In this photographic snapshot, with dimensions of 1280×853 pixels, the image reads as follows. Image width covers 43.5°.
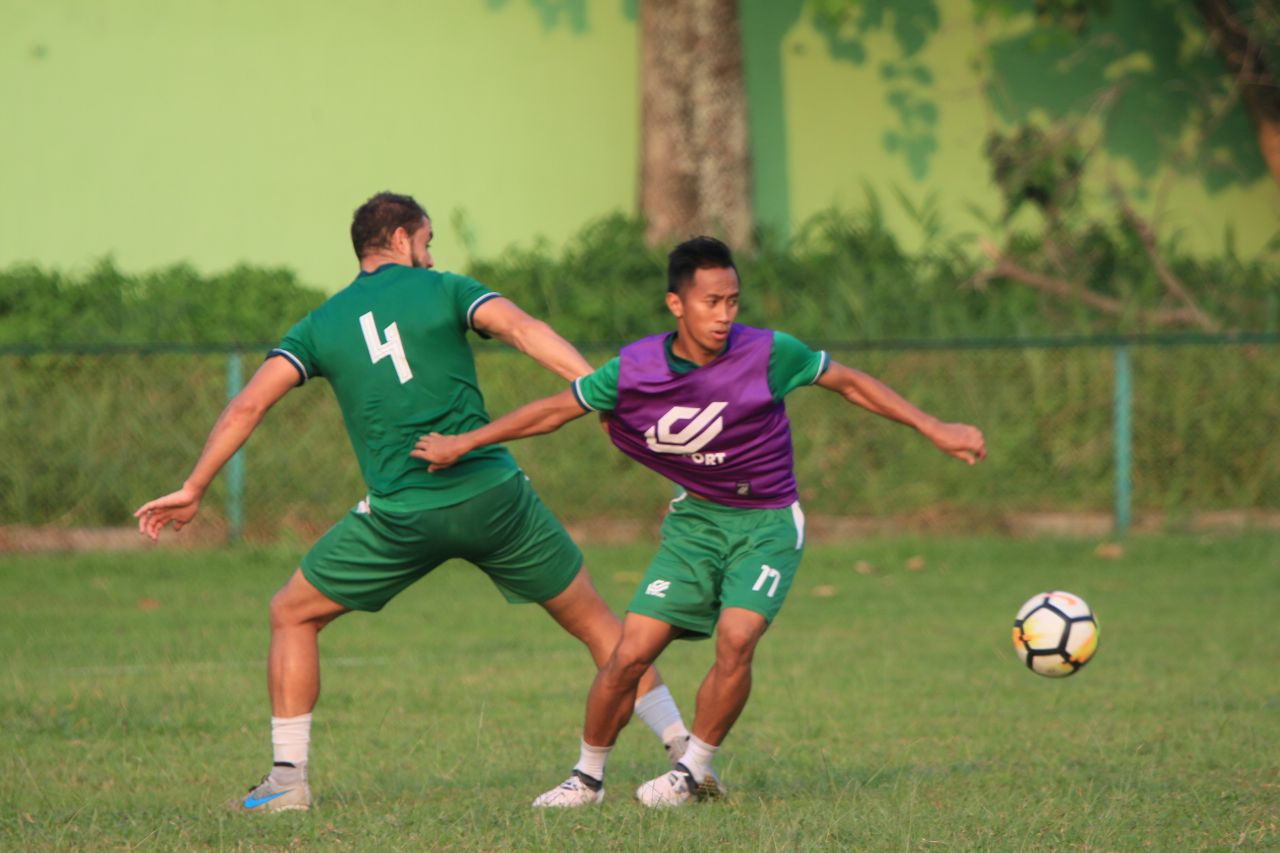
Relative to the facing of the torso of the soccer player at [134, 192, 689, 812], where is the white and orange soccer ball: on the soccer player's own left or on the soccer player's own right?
on the soccer player's own right

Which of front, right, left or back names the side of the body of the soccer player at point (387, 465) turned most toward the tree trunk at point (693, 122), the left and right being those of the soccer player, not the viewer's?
front

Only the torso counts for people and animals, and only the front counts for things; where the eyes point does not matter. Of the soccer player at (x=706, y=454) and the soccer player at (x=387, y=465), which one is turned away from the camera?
the soccer player at (x=387, y=465)

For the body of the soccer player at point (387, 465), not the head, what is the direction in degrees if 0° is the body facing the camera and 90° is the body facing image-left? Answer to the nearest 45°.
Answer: approximately 180°

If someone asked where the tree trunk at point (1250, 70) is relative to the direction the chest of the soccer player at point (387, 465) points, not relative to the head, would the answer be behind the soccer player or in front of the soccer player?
in front

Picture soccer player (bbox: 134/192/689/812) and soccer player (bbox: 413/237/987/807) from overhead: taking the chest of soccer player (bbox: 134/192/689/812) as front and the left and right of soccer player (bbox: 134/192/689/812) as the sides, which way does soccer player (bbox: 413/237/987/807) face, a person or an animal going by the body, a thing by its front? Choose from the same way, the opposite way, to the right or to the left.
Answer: the opposite way

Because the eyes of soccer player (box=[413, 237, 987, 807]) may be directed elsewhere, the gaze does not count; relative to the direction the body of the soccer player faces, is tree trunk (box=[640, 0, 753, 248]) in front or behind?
behind

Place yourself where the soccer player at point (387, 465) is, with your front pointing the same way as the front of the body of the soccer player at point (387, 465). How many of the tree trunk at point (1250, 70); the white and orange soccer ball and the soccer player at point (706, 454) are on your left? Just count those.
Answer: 0

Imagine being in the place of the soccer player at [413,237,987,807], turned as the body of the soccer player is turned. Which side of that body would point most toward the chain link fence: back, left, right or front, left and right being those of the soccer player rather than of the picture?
back

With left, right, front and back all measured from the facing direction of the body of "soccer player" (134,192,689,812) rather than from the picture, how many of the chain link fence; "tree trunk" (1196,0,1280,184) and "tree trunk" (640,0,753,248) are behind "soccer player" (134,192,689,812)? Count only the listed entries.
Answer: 0

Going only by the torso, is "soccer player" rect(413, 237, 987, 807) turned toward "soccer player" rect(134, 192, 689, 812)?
no

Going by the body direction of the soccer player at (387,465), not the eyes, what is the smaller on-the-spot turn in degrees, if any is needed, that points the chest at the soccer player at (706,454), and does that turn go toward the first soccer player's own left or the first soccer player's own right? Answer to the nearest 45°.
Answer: approximately 90° to the first soccer player's own right

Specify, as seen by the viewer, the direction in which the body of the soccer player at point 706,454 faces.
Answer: toward the camera

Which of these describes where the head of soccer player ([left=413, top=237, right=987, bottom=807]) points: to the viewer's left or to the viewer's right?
to the viewer's right

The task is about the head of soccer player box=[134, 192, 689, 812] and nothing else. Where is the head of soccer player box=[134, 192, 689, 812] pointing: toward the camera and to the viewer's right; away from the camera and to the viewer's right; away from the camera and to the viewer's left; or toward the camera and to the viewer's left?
away from the camera and to the viewer's right

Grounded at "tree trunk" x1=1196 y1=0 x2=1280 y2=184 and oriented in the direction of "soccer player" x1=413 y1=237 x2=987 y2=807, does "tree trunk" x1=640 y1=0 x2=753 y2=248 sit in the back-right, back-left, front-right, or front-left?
front-right

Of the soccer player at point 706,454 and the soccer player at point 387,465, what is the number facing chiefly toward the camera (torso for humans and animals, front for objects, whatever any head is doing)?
1

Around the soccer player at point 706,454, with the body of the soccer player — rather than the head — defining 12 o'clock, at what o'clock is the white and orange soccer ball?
The white and orange soccer ball is roughly at 8 o'clock from the soccer player.

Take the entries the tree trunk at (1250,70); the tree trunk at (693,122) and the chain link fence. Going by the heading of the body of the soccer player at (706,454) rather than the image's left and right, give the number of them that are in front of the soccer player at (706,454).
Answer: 0
